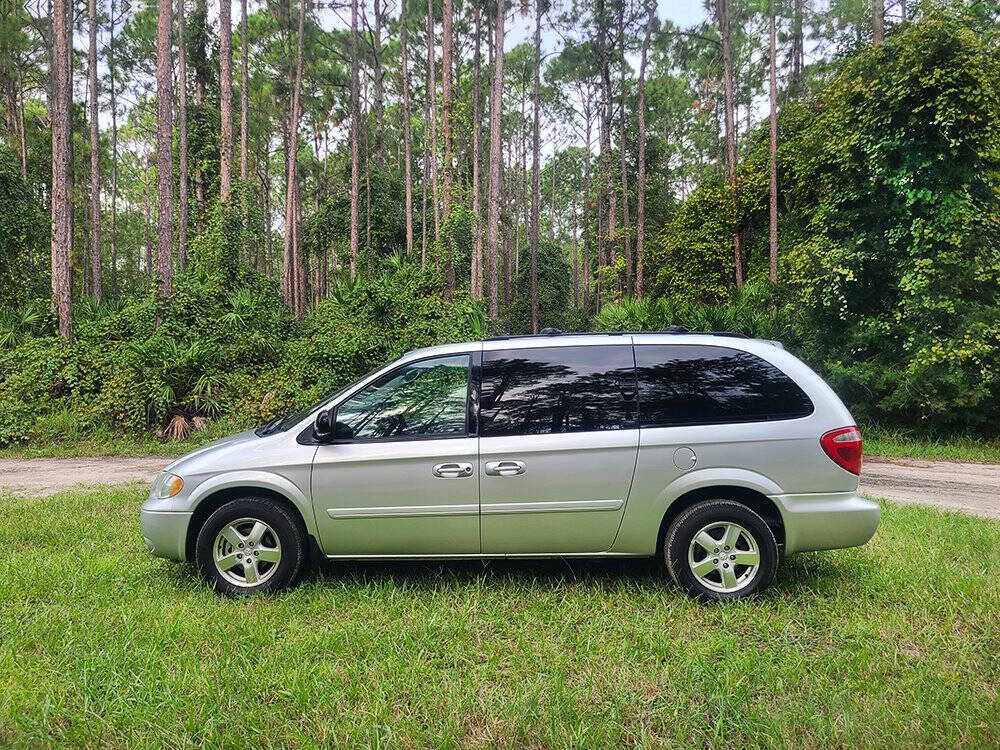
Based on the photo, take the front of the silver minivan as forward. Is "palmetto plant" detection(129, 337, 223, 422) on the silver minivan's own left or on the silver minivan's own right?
on the silver minivan's own right

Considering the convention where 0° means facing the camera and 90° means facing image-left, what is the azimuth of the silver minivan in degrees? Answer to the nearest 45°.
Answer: approximately 90°

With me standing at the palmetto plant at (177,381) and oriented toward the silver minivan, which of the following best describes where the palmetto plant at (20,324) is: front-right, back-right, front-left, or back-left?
back-right

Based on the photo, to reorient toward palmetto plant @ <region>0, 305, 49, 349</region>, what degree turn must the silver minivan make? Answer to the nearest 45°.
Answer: approximately 45° to its right

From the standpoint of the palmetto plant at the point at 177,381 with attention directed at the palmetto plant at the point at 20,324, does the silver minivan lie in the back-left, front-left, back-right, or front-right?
back-left
